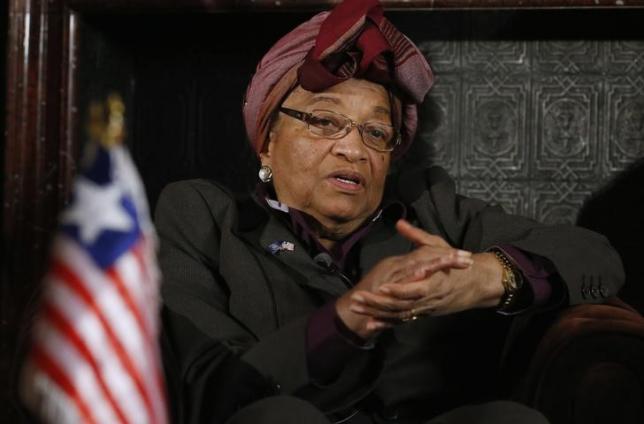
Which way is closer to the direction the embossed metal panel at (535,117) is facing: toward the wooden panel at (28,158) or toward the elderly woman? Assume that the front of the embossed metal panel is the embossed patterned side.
the elderly woman

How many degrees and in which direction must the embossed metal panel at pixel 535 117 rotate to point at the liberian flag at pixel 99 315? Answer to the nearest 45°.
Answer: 0° — it already faces it

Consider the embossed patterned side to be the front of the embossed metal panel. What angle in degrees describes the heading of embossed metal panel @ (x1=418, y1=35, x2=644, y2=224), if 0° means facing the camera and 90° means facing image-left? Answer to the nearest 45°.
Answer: approximately 0°

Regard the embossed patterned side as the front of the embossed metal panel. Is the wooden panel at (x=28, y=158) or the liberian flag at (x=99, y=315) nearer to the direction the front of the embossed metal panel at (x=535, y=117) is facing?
the liberian flag

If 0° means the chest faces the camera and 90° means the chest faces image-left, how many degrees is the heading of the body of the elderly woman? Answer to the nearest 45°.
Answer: approximately 315°
